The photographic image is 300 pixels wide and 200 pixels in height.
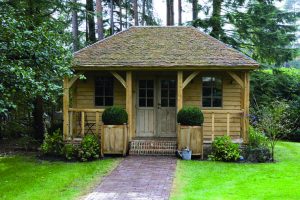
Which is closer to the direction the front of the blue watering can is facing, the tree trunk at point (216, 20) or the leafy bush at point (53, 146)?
the leafy bush

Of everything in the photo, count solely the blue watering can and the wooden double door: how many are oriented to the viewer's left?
1

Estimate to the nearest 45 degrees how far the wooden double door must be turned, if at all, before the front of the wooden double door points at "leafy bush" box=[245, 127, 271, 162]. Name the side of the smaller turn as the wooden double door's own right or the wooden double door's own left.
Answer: approximately 45° to the wooden double door's own left

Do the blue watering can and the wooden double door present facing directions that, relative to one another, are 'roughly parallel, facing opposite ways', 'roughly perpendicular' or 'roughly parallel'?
roughly perpendicular

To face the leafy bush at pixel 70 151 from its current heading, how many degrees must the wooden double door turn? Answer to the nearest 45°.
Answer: approximately 45° to its right

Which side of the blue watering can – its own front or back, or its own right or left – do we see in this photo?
left

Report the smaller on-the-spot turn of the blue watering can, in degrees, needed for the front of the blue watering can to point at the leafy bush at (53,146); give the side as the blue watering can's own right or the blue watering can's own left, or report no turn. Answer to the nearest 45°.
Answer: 0° — it already faces it

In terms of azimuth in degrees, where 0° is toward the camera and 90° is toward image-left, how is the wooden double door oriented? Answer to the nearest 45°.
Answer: approximately 0°

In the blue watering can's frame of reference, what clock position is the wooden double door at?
The wooden double door is roughly at 2 o'clock from the blue watering can.

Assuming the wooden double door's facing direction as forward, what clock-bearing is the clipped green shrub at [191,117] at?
The clipped green shrub is roughly at 11 o'clock from the wooden double door.

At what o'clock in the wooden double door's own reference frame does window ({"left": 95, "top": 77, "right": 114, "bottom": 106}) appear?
The window is roughly at 3 o'clock from the wooden double door.
